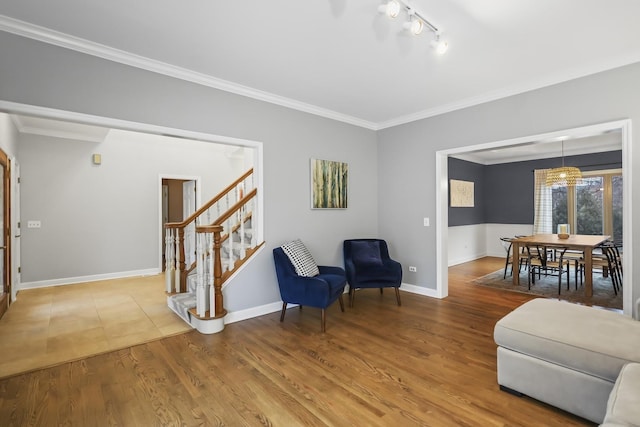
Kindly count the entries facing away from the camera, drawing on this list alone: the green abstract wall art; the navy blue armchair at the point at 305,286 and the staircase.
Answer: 0

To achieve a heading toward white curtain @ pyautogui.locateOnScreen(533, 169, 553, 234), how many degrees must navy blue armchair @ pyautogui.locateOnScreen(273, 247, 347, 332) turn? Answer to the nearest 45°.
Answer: approximately 90° to its left

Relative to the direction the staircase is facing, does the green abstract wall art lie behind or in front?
behind

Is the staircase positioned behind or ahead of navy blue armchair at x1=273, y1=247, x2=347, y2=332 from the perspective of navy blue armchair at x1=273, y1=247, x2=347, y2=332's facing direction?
behind

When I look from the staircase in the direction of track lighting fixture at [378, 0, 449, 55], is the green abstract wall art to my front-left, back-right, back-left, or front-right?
front-left

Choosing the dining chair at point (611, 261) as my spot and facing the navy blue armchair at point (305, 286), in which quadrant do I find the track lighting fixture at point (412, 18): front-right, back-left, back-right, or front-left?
front-left

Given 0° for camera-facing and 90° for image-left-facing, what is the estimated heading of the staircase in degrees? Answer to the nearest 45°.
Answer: approximately 45°

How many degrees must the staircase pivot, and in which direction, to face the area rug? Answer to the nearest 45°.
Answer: approximately 135° to its left

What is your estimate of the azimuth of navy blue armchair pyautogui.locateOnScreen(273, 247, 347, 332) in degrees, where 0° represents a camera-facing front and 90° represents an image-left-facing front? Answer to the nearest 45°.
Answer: approximately 315°

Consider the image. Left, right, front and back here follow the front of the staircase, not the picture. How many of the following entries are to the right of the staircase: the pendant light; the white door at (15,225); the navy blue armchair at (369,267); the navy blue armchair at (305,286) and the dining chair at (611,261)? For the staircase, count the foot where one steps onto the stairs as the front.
1

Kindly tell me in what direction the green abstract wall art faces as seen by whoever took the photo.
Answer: facing the viewer and to the right of the viewer

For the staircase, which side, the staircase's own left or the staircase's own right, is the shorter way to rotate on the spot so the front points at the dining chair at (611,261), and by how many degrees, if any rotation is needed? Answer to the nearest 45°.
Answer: approximately 135° to the staircase's own left

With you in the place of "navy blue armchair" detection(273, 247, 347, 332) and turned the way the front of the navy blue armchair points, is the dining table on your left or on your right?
on your left

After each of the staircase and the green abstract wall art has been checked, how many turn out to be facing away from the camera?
0

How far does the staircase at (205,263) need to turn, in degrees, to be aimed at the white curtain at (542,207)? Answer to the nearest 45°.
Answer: approximately 135° to its left
